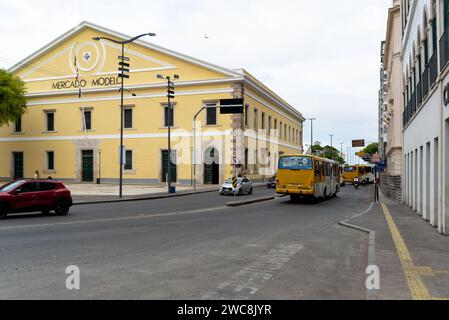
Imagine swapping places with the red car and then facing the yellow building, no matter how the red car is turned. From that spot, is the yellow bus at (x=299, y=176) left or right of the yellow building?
right

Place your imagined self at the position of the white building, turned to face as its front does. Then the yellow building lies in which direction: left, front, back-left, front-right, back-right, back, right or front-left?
front-right

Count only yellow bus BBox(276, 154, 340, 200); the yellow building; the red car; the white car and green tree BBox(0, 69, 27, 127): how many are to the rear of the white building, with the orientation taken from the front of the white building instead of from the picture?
0

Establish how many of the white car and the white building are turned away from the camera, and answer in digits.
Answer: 0

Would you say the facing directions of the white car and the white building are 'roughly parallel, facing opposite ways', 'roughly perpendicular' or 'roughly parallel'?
roughly perpendicular

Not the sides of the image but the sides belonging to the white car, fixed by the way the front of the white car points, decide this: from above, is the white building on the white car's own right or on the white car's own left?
on the white car's own left

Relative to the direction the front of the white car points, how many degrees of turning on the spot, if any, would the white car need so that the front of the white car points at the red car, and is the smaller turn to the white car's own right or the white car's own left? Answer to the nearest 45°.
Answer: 0° — it already faces it

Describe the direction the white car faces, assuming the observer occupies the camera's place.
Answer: facing the viewer and to the left of the viewer

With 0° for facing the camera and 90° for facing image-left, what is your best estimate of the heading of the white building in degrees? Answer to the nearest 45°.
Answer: approximately 90°
